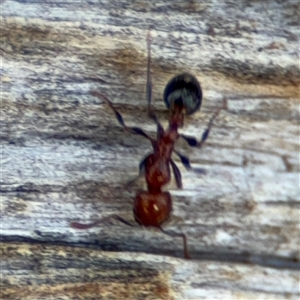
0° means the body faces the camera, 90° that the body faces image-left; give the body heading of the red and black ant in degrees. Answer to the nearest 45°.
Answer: approximately 0°
